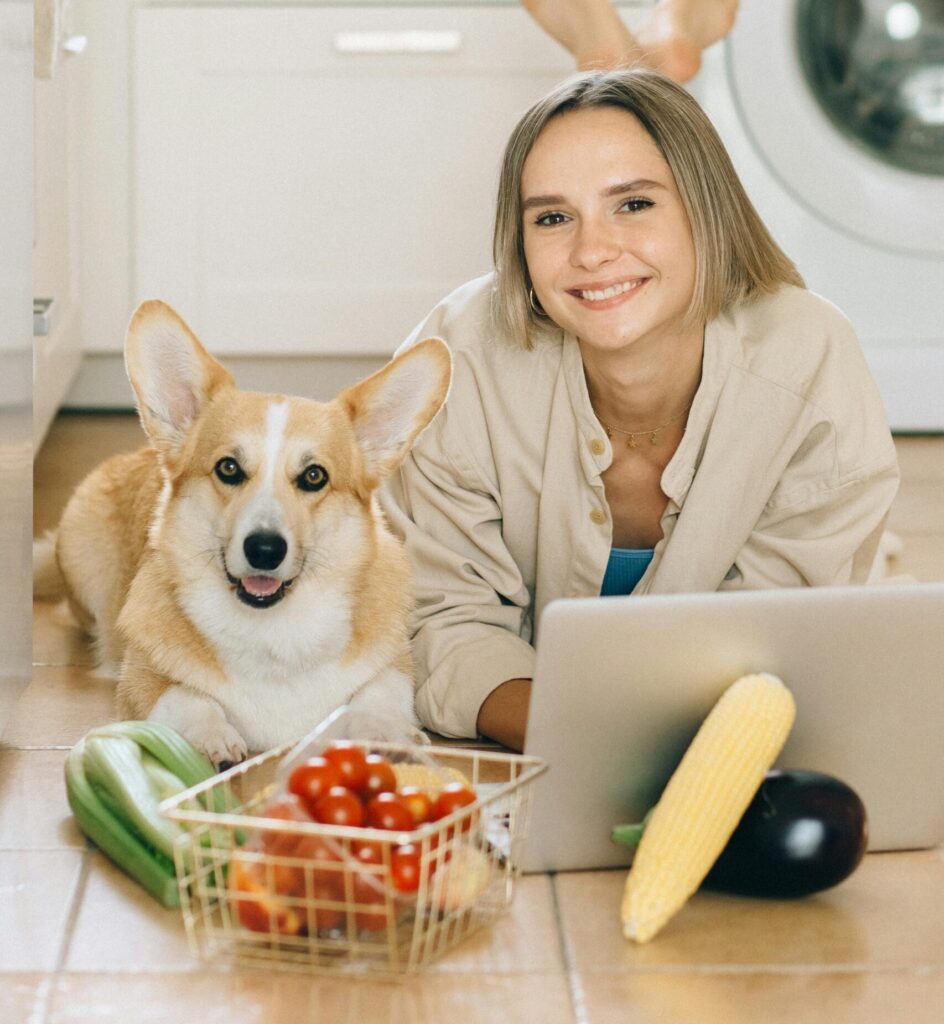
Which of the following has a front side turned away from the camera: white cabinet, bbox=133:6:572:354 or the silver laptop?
the silver laptop

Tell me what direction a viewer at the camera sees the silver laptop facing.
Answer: facing away from the viewer

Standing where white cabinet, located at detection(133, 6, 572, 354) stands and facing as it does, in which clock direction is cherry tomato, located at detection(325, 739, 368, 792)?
The cherry tomato is roughly at 12 o'clock from the white cabinet.

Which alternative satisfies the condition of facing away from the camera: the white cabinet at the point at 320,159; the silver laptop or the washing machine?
the silver laptop

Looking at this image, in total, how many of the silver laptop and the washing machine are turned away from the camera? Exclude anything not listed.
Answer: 1

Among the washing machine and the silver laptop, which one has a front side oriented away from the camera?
the silver laptop

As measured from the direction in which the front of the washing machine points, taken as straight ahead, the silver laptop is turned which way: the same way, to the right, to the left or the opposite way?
the opposite way

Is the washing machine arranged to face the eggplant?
yes

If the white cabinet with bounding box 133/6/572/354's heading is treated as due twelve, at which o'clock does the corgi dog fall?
The corgi dog is roughly at 12 o'clock from the white cabinet.

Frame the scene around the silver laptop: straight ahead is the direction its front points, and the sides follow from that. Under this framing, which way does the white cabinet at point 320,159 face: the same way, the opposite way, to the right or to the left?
the opposite way

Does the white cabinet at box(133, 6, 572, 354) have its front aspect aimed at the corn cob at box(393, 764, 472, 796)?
yes

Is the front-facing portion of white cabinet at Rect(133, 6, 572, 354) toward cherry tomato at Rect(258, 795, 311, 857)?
yes
